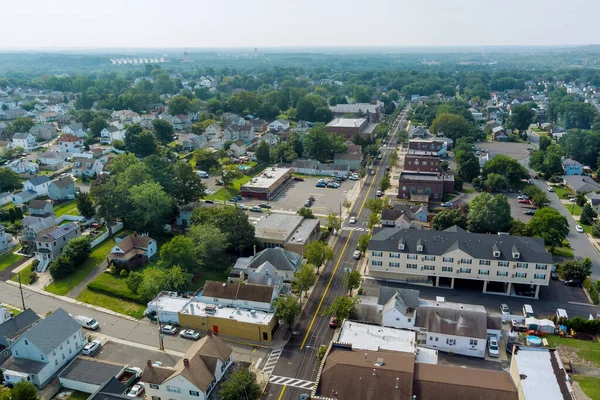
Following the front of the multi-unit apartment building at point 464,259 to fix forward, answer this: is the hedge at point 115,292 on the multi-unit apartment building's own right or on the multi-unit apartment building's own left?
on the multi-unit apartment building's own right

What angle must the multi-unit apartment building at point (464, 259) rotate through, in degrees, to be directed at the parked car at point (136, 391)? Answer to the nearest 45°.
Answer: approximately 45° to its right

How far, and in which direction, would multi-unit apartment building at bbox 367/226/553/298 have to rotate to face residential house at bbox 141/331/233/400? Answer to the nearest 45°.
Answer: approximately 45° to its right

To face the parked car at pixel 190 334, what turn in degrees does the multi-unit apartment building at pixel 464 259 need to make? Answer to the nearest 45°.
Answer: approximately 45° to its right

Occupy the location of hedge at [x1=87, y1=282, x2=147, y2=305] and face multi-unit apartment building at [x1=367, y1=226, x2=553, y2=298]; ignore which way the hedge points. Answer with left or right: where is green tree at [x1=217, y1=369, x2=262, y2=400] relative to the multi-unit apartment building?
right

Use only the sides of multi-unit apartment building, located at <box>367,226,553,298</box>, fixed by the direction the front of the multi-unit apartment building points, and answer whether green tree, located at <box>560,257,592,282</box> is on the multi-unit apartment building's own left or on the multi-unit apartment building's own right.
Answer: on the multi-unit apartment building's own left

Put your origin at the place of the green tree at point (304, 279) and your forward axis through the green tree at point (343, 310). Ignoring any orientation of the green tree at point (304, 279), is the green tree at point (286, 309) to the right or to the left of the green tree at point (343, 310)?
right

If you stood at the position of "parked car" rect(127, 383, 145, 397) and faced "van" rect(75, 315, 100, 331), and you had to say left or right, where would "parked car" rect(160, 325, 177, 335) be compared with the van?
right
